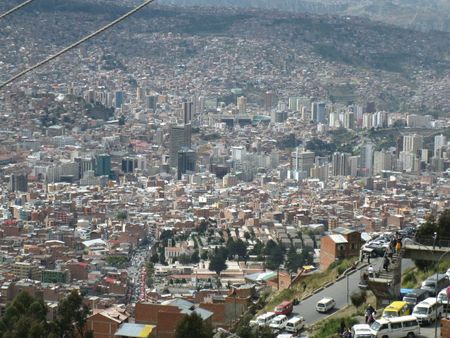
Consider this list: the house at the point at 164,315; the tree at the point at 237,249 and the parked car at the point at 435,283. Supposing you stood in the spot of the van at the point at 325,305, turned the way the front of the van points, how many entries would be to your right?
1

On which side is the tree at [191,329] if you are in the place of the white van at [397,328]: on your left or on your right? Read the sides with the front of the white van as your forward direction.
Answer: on your right

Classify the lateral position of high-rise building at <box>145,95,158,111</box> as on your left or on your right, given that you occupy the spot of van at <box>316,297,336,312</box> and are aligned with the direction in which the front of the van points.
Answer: on your right

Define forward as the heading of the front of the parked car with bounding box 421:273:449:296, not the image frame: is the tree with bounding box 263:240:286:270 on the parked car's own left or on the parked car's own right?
on the parked car's own right

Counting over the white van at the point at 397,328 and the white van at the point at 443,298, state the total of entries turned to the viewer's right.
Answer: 0

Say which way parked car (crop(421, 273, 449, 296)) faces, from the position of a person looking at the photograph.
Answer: facing the viewer and to the left of the viewer

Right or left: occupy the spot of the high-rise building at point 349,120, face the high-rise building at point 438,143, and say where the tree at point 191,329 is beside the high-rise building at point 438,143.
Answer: right

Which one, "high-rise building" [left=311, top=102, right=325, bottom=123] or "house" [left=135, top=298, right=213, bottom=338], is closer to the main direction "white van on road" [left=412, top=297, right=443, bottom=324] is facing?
the house

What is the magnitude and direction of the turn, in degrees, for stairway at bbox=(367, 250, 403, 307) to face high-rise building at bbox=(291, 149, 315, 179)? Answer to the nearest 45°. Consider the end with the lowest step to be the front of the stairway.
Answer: approximately 135° to its right

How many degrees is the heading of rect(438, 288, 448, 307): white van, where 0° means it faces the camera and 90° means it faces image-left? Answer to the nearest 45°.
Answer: approximately 45°
